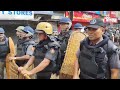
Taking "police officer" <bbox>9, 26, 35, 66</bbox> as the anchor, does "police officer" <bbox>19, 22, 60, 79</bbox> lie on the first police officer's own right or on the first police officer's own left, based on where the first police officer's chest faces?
on the first police officer's own left

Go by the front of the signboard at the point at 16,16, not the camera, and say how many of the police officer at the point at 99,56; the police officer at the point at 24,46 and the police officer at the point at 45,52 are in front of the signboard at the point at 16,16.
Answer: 3

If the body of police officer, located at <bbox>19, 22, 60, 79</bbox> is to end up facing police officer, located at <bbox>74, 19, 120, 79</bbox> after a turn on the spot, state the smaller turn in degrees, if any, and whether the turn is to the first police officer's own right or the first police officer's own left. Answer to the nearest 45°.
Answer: approximately 90° to the first police officer's own left

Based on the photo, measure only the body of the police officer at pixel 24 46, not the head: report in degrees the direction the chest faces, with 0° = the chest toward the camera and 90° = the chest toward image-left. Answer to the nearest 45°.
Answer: approximately 45°

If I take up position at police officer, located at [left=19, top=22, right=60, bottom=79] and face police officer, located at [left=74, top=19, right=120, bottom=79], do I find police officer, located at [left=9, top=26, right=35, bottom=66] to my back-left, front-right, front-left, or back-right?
back-left
